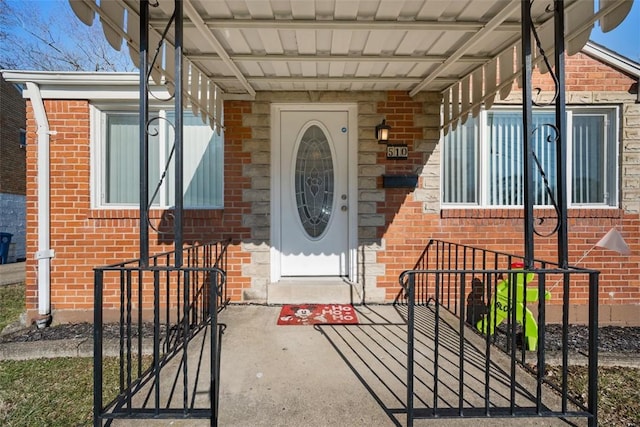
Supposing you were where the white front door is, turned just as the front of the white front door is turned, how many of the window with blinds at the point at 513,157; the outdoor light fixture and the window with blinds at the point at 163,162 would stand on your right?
1

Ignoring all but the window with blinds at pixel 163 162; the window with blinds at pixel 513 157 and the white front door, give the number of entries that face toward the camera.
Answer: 3

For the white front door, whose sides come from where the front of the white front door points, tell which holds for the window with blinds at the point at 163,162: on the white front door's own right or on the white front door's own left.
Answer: on the white front door's own right

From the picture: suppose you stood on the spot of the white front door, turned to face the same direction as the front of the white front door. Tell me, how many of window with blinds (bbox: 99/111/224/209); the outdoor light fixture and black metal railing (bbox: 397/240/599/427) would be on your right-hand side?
1

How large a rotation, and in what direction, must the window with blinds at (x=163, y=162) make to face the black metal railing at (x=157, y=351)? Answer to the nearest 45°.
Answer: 0° — it already faces it

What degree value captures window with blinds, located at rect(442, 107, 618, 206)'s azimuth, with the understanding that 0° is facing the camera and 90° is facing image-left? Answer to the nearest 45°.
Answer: approximately 0°

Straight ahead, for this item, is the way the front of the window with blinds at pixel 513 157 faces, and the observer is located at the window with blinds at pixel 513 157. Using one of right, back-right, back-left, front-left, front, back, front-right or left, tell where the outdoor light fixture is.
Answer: front-right

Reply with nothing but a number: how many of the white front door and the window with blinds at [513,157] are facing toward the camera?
2

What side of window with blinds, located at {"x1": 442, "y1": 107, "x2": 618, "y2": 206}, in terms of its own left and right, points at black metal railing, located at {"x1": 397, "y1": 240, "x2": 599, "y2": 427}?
front

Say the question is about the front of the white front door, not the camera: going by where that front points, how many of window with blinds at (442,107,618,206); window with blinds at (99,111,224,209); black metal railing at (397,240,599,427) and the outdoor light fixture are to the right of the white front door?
1

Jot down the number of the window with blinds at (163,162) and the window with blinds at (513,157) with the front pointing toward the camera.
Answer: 2

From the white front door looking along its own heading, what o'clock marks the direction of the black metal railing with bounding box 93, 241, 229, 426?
The black metal railing is roughly at 1 o'clock from the white front door.
